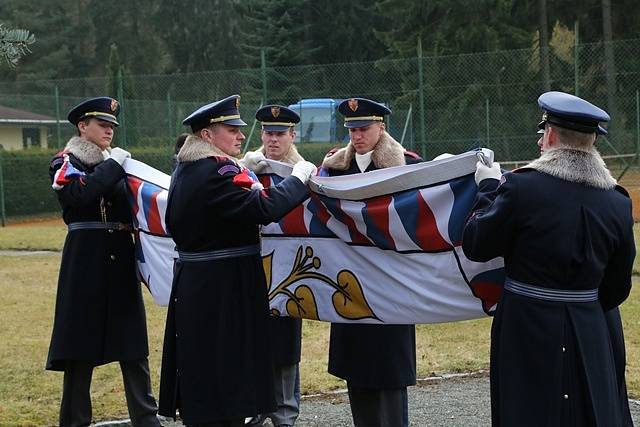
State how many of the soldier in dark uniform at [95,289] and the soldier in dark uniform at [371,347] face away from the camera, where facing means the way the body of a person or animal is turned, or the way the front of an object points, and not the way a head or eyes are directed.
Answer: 0

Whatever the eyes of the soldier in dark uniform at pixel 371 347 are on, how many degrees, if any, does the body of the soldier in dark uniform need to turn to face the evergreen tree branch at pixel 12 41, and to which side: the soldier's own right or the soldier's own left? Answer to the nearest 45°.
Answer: approximately 90° to the soldier's own right

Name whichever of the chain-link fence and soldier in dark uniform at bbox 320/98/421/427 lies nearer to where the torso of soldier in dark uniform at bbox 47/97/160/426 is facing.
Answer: the soldier in dark uniform

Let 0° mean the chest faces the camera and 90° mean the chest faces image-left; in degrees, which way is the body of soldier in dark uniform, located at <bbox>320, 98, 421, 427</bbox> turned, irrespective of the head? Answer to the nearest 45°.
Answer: approximately 0°

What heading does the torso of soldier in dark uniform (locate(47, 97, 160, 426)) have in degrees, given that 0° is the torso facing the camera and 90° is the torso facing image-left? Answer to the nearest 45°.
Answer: approximately 315°

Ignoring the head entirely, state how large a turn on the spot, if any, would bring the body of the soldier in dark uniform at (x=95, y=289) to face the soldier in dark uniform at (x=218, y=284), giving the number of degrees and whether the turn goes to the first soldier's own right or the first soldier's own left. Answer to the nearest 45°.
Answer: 0° — they already face them

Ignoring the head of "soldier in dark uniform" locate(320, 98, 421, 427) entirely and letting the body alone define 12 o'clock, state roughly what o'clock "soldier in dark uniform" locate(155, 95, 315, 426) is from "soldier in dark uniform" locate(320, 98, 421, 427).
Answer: "soldier in dark uniform" locate(155, 95, 315, 426) is roughly at 2 o'clock from "soldier in dark uniform" locate(320, 98, 421, 427).

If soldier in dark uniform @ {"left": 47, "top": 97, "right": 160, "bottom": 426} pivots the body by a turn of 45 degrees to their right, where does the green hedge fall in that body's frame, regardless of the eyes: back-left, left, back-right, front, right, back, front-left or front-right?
back

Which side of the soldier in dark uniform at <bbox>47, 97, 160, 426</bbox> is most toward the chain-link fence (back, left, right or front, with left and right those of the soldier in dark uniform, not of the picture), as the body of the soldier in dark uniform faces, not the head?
left

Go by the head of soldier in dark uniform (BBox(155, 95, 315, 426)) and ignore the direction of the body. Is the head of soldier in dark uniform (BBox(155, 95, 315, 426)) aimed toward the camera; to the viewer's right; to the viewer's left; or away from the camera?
to the viewer's right

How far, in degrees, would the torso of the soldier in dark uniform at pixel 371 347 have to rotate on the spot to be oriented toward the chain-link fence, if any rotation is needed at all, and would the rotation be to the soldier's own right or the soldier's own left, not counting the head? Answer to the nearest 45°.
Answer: approximately 180°

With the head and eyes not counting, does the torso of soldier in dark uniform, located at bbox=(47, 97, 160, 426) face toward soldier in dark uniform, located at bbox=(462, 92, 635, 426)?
yes

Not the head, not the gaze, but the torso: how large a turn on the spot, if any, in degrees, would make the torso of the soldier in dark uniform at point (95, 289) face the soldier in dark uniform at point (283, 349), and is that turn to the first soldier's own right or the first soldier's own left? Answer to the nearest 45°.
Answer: approximately 45° to the first soldier's own left
